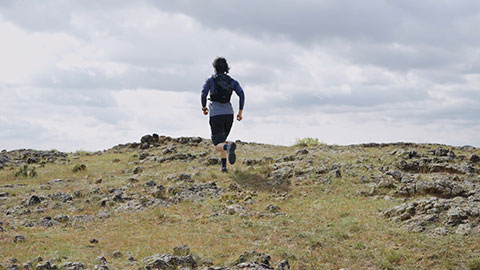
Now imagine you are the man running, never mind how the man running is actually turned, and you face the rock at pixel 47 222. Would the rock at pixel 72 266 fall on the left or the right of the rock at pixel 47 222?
left

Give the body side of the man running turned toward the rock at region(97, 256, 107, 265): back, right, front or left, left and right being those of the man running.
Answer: back

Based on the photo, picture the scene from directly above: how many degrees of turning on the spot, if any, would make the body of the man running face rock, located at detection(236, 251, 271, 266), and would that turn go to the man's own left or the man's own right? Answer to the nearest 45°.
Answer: approximately 180°

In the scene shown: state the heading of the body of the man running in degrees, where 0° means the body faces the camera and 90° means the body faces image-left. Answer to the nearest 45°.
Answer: approximately 180°

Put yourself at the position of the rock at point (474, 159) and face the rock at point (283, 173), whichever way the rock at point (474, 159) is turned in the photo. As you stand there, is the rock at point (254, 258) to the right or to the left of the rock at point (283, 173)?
left

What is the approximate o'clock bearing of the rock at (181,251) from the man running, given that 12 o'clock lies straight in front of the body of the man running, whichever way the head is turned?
The rock is roughly at 6 o'clock from the man running.

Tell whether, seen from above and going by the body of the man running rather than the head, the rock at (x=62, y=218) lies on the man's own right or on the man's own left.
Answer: on the man's own left

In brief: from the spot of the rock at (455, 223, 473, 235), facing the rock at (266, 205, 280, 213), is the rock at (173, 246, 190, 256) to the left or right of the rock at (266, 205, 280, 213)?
left

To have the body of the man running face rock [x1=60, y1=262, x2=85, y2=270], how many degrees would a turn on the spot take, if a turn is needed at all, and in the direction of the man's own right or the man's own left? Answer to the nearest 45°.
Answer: approximately 180°

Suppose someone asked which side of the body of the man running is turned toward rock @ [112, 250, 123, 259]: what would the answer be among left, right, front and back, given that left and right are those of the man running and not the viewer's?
back

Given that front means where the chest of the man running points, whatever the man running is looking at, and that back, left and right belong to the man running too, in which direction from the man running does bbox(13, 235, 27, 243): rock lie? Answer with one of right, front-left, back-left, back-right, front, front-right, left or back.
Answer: back-left

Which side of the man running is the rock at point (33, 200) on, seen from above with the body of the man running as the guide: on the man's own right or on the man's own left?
on the man's own left

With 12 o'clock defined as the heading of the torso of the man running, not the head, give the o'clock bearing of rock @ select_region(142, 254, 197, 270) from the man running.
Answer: The rock is roughly at 6 o'clock from the man running.

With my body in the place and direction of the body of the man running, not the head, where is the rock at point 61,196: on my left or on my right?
on my left
